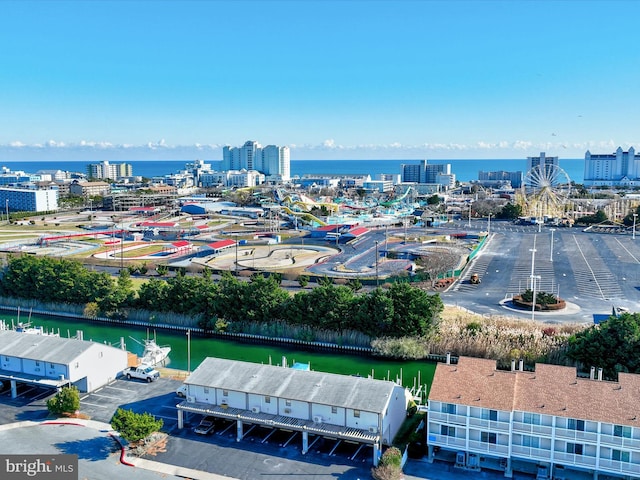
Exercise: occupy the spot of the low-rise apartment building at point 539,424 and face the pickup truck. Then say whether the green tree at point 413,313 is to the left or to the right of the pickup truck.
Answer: right

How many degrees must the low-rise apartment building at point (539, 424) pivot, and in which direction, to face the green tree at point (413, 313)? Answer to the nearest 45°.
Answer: approximately 135° to its right

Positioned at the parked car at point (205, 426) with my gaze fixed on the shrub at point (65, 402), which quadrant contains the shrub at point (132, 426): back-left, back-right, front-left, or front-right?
front-left

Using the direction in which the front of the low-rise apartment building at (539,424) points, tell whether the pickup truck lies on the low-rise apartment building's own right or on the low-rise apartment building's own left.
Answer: on the low-rise apartment building's own right

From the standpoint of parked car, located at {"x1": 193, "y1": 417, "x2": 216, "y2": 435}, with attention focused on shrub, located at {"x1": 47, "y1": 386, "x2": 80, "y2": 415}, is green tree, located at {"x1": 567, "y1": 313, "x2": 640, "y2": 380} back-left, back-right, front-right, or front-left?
back-right

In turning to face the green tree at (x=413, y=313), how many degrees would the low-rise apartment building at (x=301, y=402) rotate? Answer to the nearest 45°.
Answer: approximately 135° to its left

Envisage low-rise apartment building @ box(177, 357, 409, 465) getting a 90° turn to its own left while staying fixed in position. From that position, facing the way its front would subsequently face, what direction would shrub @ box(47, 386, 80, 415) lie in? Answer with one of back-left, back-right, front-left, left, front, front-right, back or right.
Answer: back

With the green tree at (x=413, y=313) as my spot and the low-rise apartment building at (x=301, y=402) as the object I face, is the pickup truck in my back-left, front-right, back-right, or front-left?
front-right

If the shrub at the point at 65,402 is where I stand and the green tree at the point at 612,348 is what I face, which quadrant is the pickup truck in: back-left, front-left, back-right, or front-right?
front-left

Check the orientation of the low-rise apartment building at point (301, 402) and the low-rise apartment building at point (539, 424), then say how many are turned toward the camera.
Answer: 2

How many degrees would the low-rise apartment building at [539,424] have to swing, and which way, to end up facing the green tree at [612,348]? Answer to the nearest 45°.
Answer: approximately 180°

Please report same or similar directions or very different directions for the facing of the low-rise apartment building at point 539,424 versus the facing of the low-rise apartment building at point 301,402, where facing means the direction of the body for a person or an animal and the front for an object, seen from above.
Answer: same or similar directions

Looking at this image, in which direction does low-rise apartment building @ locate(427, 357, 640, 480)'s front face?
toward the camera

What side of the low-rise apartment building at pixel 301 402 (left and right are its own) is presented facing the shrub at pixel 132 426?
right

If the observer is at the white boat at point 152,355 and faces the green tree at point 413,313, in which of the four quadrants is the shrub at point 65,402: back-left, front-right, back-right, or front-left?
back-right

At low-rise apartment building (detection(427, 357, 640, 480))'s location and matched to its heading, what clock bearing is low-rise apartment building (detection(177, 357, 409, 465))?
low-rise apartment building (detection(177, 357, 409, 465)) is roughly at 3 o'clock from low-rise apartment building (detection(427, 357, 640, 480)).

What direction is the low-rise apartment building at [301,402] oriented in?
toward the camera

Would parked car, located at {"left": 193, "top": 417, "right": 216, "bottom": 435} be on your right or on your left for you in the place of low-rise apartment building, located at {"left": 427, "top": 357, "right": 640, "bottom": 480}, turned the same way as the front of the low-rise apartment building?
on your right
